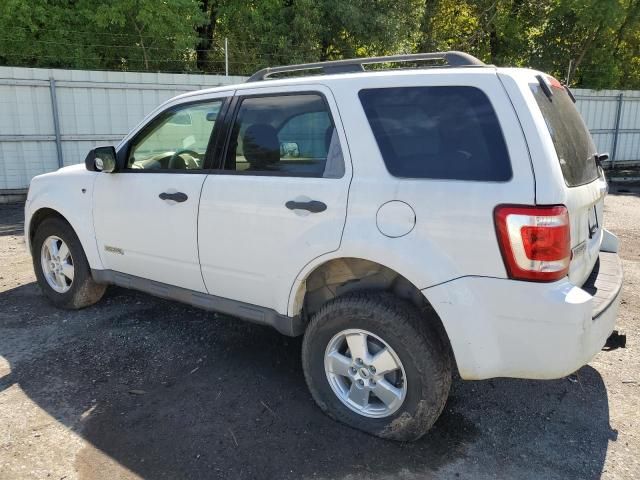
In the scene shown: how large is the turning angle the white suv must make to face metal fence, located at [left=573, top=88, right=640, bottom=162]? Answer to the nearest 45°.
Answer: approximately 90° to its right

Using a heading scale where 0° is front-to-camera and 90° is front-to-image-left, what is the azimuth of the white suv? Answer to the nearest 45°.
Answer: approximately 135°

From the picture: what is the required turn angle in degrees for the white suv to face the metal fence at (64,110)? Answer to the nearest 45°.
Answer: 0° — it already faces it
